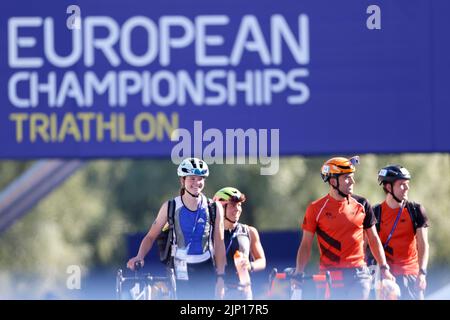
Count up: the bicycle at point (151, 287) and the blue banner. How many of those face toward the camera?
2

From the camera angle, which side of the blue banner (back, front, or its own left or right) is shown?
front

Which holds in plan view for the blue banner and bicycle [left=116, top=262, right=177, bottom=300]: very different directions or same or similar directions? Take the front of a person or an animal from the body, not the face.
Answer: same or similar directions

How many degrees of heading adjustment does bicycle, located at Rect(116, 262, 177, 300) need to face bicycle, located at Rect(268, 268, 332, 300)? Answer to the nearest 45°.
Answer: approximately 90° to its left

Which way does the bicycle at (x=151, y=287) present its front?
toward the camera

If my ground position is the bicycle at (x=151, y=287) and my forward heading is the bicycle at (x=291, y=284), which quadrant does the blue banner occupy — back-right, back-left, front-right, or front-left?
front-left
